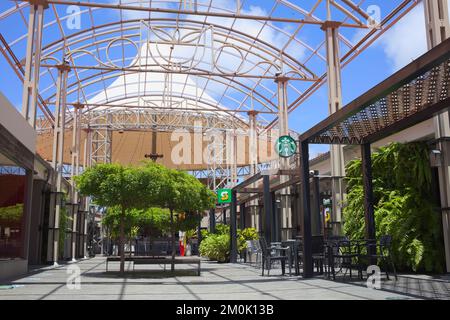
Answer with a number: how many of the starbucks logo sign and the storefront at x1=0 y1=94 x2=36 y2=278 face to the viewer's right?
1

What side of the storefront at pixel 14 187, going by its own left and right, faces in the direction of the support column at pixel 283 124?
front

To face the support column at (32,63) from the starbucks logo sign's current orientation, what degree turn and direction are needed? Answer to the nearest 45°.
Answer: approximately 45° to its right

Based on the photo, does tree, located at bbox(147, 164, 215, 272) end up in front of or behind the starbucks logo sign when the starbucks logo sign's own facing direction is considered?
in front

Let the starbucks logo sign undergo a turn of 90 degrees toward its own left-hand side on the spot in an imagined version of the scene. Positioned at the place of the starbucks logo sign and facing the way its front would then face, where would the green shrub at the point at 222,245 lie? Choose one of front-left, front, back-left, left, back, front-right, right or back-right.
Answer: back-left

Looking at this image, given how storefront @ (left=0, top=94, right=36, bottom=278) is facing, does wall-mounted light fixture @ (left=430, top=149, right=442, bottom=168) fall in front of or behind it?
in front

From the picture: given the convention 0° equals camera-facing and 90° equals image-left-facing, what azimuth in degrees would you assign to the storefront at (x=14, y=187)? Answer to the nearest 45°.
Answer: approximately 270°

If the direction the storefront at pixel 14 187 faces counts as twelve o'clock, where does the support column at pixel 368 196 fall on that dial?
The support column is roughly at 1 o'clock from the storefront.

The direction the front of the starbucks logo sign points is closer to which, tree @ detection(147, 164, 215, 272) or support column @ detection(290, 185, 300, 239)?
the tree

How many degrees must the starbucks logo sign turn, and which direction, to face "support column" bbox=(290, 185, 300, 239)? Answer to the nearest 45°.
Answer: approximately 180°

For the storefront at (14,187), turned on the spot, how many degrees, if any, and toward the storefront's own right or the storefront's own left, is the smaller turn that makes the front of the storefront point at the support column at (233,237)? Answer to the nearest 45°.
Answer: approximately 45° to the storefront's own left

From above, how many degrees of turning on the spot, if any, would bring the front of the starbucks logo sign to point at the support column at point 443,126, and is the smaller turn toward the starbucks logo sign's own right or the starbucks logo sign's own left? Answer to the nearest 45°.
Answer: approximately 45° to the starbucks logo sign's own left

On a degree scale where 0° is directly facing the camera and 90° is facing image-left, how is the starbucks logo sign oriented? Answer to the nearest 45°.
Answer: approximately 0°
